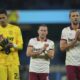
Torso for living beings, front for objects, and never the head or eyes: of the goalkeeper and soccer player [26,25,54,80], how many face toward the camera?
2

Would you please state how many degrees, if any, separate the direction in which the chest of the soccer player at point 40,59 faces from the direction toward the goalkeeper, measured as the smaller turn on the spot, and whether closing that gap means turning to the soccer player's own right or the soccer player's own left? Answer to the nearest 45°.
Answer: approximately 90° to the soccer player's own right

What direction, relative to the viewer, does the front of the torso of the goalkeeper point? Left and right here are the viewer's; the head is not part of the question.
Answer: facing the viewer

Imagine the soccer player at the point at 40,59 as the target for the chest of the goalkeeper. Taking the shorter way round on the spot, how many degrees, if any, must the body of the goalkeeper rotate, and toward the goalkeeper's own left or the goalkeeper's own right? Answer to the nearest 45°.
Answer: approximately 90° to the goalkeeper's own left

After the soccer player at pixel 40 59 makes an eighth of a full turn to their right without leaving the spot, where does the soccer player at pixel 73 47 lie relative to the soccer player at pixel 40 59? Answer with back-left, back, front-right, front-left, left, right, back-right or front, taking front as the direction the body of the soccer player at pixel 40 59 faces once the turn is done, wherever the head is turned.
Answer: back-left

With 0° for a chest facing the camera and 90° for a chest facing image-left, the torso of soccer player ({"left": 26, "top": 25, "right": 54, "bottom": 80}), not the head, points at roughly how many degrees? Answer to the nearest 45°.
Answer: approximately 0°

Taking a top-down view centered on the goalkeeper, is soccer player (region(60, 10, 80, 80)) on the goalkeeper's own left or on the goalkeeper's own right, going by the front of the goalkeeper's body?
on the goalkeeper's own left
